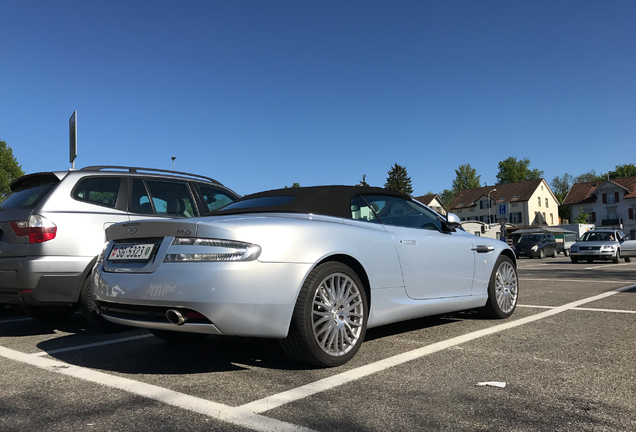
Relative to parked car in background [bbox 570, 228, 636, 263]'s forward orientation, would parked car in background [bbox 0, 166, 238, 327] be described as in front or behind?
in front

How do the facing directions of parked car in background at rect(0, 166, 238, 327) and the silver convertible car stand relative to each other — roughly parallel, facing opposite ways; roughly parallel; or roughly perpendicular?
roughly parallel

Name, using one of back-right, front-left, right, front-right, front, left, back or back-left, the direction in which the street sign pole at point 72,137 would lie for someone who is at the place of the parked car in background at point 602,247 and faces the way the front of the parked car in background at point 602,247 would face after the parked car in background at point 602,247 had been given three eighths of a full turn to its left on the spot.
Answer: back-right

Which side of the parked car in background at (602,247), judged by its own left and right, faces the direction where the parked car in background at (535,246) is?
right

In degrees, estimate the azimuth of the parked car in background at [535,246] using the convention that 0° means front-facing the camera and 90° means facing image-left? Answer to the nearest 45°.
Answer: approximately 45°

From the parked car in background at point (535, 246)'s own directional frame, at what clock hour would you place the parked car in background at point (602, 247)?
the parked car in background at point (602, 247) is roughly at 10 o'clock from the parked car in background at point (535, 246).

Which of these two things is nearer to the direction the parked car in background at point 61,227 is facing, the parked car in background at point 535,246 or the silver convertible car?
the parked car in background

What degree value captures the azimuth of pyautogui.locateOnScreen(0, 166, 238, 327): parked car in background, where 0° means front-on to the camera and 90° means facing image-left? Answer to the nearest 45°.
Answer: approximately 225°

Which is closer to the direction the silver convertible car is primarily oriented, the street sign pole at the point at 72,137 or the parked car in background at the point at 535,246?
the parked car in background

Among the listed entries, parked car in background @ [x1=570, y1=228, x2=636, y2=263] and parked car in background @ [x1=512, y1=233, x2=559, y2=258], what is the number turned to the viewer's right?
0

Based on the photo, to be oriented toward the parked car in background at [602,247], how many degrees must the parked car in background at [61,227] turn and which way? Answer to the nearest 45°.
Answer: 0° — it already faces it

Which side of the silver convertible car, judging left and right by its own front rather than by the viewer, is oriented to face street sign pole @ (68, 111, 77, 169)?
left

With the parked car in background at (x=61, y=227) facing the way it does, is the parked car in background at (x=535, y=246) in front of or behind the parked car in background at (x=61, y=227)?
in front

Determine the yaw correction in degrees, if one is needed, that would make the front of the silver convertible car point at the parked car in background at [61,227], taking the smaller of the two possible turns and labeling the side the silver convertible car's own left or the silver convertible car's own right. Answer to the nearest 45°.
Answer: approximately 90° to the silver convertible car's own left

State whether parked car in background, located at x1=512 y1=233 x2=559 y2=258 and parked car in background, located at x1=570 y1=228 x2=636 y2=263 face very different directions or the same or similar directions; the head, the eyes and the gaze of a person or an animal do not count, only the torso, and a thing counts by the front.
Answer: same or similar directions

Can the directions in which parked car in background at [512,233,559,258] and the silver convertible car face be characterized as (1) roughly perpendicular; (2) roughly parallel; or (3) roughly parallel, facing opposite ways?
roughly parallel, facing opposite ways

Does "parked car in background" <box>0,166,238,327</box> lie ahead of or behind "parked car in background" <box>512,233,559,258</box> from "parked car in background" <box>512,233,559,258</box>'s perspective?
ahead
